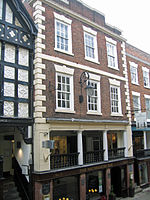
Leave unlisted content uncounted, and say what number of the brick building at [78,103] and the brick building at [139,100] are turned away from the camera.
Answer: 0

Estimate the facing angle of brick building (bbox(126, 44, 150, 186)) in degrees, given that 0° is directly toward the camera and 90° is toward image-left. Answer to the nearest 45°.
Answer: approximately 315°

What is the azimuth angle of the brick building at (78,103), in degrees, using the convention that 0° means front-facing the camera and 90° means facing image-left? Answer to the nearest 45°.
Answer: approximately 315°

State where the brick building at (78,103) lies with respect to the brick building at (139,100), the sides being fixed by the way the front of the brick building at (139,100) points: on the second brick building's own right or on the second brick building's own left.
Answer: on the second brick building's own right

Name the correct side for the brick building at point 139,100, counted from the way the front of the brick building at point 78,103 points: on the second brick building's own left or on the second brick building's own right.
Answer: on the second brick building's own left
